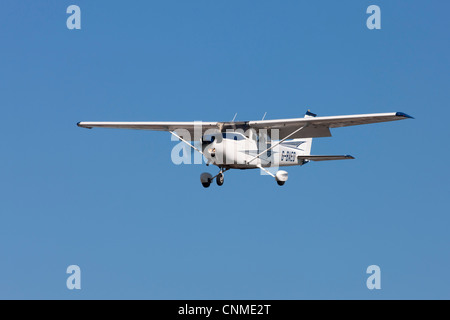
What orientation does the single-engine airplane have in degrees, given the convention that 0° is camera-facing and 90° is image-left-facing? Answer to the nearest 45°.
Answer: approximately 45°
